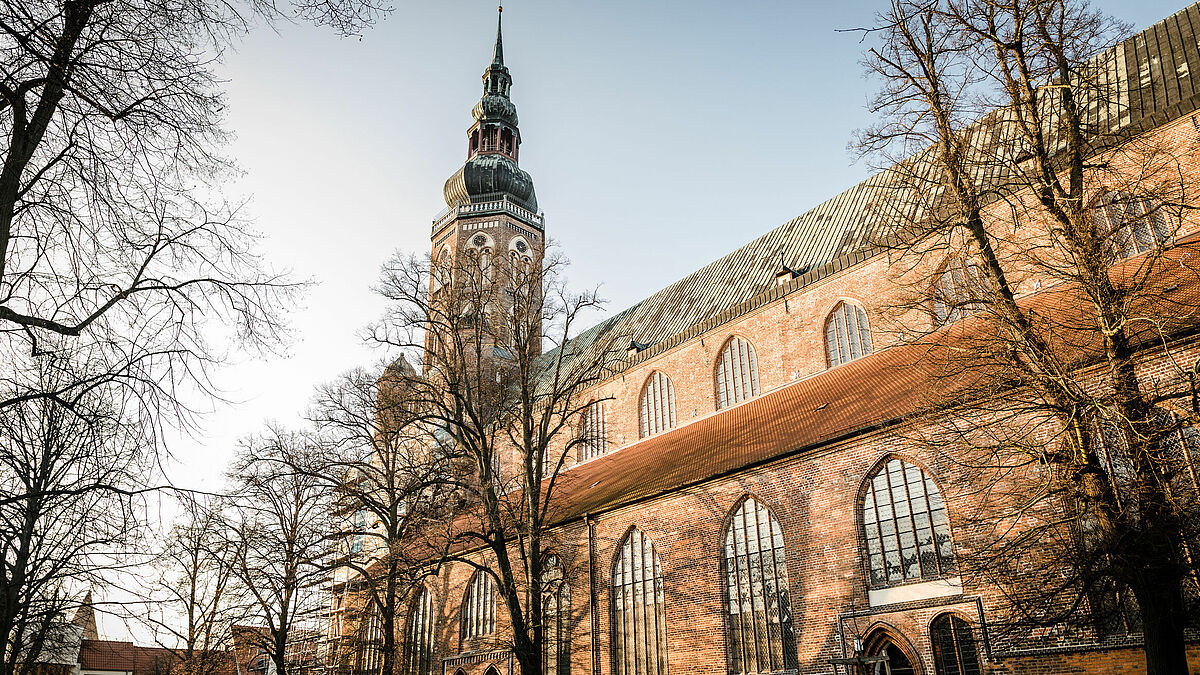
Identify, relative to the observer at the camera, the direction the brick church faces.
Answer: facing away from the viewer and to the left of the viewer

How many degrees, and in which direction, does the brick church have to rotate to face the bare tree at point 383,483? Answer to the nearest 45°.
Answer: approximately 45° to its left
